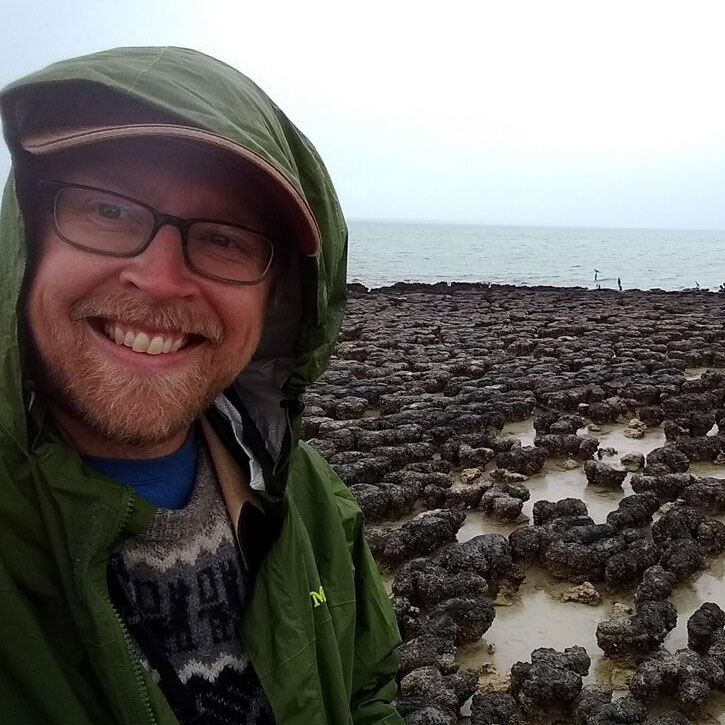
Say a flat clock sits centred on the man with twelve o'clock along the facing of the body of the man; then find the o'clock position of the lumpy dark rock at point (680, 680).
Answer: The lumpy dark rock is roughly at 8 o'clock from the man.

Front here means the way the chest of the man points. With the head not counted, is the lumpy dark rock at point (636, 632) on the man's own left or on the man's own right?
on the man's own left

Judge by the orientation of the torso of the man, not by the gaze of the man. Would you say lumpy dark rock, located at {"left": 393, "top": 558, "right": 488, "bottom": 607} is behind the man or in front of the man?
behind

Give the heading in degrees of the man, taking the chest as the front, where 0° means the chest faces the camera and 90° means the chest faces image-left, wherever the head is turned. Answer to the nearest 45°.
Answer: approximately 0°

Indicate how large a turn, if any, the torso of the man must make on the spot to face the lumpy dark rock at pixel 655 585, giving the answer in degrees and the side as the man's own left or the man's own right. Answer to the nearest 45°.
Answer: approximately 135° to the man's own left

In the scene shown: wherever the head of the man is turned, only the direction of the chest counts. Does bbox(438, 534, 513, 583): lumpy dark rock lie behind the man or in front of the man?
behind

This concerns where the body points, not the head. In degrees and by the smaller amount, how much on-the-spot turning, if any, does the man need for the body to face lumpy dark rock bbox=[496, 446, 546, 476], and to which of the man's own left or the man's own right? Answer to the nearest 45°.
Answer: approximately 135° to the man's own left

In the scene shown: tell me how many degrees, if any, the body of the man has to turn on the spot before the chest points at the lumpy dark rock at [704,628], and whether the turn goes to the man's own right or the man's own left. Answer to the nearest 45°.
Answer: approximately 135° to the man's own left

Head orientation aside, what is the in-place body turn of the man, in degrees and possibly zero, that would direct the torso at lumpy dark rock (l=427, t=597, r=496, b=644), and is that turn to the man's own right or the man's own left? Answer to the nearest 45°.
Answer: approximately 135° to the man's own left
